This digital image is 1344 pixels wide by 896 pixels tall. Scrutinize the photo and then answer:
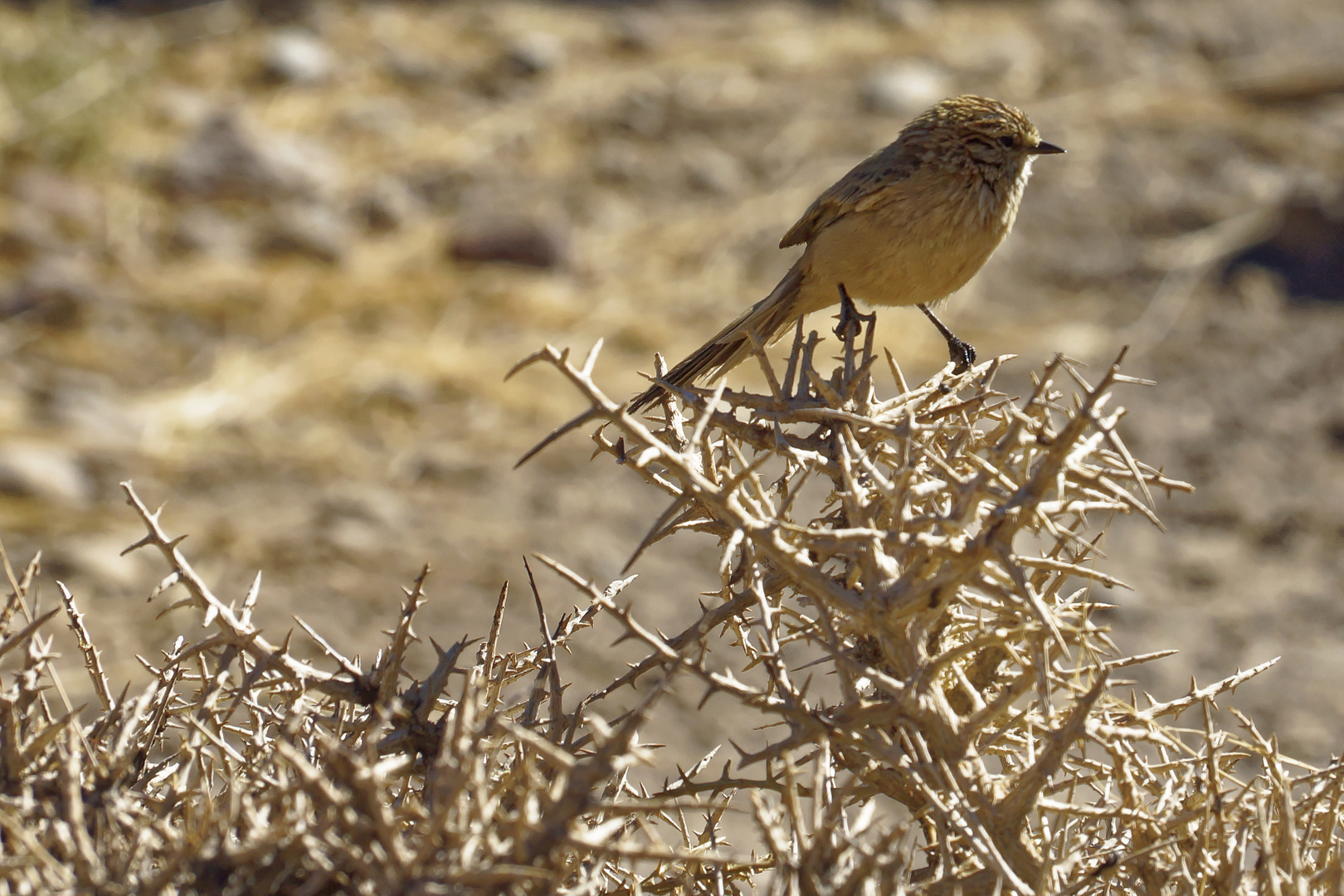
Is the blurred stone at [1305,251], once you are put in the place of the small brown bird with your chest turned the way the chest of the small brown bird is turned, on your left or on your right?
on your left

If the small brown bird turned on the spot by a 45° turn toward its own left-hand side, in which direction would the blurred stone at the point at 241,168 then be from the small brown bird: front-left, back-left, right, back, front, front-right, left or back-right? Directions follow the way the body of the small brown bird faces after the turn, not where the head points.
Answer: left

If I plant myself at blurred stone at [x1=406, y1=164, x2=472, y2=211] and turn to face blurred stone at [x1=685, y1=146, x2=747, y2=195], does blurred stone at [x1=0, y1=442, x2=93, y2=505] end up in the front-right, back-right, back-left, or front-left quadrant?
back-right

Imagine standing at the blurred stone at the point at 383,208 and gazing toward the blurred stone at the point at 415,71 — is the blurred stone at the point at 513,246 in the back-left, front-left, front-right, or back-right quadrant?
back-right

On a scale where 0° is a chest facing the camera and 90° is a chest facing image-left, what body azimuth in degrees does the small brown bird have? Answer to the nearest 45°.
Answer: approximately 270°

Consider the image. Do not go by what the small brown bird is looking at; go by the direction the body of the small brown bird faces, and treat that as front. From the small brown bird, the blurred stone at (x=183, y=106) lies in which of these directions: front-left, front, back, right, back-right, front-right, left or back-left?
back-left

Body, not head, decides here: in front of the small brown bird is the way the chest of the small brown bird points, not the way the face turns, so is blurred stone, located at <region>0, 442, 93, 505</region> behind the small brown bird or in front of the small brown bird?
behind

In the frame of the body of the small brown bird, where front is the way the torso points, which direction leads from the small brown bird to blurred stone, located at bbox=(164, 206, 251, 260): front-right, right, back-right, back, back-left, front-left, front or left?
back-left

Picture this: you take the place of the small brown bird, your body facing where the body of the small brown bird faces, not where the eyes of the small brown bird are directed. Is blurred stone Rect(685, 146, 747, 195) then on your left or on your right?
on your left
